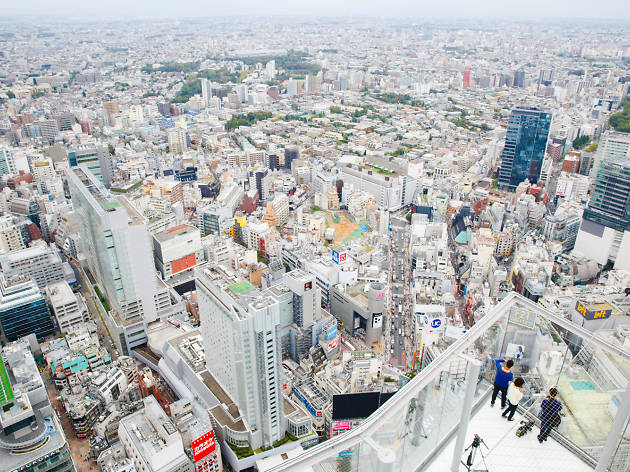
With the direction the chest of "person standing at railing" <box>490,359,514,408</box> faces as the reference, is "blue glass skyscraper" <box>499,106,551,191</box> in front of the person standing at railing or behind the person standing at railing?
in front

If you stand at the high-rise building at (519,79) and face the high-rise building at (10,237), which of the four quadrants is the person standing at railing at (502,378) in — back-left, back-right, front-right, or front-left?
front-left

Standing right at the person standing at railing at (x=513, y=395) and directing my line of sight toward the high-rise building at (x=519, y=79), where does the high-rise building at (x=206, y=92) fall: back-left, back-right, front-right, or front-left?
front-left

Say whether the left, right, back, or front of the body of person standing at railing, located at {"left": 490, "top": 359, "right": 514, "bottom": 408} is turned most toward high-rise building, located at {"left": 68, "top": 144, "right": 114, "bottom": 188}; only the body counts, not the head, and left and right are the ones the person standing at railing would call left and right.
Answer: front

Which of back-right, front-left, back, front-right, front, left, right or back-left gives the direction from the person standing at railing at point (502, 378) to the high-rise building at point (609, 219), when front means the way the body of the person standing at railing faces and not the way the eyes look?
front-right

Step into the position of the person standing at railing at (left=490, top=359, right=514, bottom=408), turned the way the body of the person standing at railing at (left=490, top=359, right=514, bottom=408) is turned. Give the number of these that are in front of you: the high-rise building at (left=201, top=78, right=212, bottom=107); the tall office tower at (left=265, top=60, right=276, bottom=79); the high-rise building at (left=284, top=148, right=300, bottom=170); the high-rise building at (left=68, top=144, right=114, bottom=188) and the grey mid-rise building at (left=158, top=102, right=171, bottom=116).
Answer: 5

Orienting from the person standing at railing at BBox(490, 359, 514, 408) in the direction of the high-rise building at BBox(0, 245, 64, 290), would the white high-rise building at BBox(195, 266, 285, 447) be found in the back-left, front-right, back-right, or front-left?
front-right

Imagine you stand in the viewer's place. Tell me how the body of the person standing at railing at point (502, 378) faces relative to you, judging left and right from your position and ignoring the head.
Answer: facing away from the viewer and to the left of the viewer

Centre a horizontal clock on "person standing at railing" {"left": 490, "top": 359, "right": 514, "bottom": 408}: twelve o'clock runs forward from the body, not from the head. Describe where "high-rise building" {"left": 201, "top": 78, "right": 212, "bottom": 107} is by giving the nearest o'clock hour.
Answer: The high-rise building is roughly at 12 o'clock from the person standing at railing.

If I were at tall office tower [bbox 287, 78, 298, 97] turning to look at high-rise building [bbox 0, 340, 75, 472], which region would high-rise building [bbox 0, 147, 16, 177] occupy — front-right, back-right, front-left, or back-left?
front-right

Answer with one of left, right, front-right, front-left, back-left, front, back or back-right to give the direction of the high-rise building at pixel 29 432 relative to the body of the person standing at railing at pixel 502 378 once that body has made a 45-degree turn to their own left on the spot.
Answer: front

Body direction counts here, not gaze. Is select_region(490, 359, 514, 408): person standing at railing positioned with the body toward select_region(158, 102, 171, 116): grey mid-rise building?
yes

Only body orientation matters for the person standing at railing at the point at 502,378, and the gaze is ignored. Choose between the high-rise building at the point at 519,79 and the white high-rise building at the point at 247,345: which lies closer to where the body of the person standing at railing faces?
the white high-rise building

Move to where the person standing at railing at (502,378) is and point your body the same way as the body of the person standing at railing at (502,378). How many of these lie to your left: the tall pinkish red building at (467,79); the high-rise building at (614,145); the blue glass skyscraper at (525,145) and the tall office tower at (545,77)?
0

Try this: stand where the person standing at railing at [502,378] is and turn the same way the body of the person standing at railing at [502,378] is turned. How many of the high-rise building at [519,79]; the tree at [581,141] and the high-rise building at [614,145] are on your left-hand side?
0

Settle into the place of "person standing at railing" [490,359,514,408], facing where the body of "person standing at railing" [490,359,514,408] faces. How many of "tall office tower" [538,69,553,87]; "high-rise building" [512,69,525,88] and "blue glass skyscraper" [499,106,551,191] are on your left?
0

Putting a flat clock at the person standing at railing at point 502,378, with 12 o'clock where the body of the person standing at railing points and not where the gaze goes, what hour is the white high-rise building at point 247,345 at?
The white high-rise building is roughly at 12 o'clock from the person standing at railing.
